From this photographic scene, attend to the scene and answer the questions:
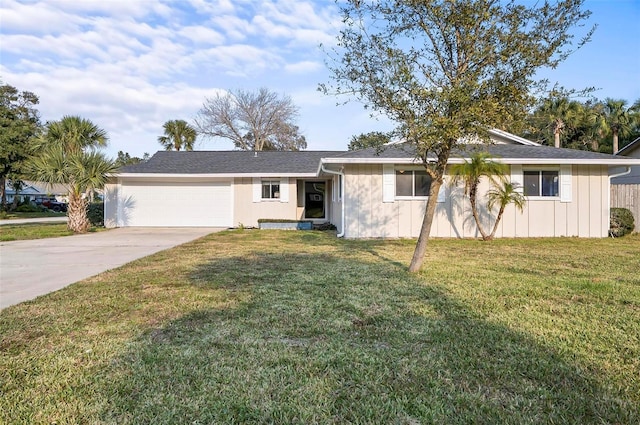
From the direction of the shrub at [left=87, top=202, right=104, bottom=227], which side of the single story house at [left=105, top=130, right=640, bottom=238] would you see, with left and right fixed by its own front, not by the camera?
right

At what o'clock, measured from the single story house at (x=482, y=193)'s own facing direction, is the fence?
The fence is roughly at 8 o'clock from the single story house.

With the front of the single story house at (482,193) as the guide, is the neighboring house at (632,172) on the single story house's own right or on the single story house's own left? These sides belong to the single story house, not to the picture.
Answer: on the single story house's own left

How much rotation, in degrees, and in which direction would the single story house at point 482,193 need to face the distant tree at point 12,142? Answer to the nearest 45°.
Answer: approximately 90° to its right

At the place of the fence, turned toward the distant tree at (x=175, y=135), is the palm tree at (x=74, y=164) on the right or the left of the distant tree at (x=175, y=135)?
left

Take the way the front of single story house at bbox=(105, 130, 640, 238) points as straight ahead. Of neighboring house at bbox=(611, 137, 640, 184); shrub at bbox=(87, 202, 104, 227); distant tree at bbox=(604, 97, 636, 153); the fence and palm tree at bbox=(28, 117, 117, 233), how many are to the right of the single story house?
2

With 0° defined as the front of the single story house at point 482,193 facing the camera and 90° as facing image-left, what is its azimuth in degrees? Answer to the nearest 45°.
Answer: approximately 0°

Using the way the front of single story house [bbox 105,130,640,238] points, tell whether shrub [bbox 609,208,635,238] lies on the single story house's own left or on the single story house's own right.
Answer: on the single story house's own left

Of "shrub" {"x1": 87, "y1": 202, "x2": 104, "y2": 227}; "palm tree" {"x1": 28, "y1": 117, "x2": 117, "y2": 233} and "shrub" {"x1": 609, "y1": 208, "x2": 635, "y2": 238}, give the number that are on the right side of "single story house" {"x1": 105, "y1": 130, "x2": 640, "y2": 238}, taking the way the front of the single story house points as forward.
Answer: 2

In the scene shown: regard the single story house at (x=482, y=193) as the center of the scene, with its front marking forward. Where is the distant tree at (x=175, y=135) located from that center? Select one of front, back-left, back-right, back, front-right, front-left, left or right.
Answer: back-right

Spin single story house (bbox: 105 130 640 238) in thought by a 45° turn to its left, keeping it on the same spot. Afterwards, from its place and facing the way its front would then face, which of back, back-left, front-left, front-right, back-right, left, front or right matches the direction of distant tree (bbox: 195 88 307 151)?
back

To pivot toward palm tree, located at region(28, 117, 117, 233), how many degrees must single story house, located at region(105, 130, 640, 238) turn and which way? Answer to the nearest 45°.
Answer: approximately 90° to its right

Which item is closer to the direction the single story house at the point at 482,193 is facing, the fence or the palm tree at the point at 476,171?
the palm tree
